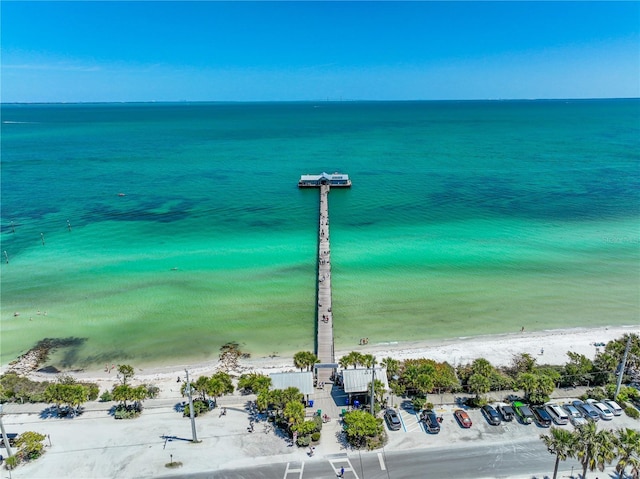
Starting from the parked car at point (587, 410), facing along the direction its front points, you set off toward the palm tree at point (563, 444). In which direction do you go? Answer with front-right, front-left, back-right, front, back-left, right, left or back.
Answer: back-left

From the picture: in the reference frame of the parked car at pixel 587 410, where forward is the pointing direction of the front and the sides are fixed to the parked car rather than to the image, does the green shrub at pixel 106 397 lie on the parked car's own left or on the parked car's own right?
on the parked car's own left

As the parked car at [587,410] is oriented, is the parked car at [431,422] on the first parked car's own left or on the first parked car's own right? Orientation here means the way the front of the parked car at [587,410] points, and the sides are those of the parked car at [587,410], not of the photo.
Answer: on the first parked car's own left

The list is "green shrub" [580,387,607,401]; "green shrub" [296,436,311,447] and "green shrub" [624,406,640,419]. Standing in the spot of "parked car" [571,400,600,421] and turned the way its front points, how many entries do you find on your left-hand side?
1

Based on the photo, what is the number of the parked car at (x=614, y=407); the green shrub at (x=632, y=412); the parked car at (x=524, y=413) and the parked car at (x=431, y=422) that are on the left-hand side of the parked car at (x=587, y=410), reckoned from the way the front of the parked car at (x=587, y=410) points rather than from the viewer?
2

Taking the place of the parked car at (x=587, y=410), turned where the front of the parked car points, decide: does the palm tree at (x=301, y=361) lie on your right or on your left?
on your left

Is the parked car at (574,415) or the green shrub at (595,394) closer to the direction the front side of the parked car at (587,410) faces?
the green shrub

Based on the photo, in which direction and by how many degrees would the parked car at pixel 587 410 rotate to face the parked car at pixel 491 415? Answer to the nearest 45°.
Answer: approximately 90° to its left

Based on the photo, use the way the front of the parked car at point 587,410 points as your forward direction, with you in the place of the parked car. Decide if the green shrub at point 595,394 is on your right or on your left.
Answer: on your right

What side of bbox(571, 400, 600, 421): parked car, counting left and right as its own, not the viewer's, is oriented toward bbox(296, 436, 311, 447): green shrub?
left

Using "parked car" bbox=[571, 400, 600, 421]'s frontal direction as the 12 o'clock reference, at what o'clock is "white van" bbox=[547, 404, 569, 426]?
The white van is roughly at 9 o'clock from the parked car.

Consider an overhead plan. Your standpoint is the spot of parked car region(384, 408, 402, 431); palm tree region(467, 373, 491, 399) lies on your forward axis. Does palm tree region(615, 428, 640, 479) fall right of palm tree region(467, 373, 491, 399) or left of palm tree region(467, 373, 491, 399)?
right

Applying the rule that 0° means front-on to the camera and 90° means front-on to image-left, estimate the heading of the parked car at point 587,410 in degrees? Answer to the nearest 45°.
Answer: approximately 135°

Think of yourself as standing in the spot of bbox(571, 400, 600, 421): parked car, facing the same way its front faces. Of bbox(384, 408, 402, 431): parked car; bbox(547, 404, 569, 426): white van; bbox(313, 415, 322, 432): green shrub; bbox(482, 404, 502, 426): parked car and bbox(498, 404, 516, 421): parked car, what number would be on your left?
5

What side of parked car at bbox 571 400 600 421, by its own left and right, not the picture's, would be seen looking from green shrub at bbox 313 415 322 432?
left

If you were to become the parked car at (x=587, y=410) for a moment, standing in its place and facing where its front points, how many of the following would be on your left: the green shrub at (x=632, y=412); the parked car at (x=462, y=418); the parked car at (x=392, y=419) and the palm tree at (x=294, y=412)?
3

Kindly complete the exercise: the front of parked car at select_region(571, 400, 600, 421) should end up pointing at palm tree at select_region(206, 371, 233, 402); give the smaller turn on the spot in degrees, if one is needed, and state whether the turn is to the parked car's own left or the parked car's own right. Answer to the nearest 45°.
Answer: approximately 90° to the parked car's own left
